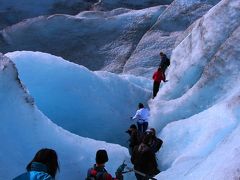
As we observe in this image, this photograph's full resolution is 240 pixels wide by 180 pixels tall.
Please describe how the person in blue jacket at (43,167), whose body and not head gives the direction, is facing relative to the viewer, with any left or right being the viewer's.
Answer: facing away from the viewer and to the right of the viewer

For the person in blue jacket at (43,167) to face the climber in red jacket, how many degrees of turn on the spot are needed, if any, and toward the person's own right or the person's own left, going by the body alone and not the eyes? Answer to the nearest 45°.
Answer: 0° — they already face them

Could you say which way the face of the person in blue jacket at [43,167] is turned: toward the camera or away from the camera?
away from the camera

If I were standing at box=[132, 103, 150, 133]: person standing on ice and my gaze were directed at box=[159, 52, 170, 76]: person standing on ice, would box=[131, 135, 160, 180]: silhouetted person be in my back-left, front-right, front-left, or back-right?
back-right

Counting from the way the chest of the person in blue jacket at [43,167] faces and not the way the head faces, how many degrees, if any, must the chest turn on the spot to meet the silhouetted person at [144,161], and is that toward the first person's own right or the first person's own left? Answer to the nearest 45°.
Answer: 0° — they already face them
